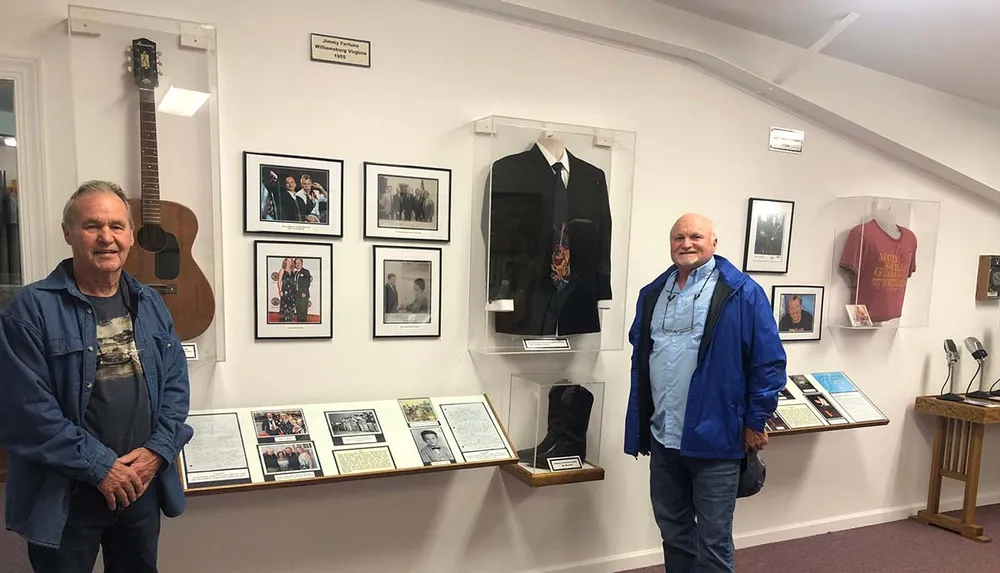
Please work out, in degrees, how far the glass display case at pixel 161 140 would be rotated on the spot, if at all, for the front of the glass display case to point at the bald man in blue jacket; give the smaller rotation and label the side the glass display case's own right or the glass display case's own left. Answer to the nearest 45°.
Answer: approximately 45° to the glass display case's own left

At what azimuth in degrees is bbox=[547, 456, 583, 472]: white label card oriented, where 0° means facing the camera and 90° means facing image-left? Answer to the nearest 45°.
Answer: approximately 0°

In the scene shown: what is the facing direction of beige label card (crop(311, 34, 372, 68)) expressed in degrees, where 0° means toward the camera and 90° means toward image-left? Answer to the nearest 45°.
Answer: approximately 0°

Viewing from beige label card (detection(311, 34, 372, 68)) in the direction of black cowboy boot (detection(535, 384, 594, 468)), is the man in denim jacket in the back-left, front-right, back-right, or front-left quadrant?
back-right
